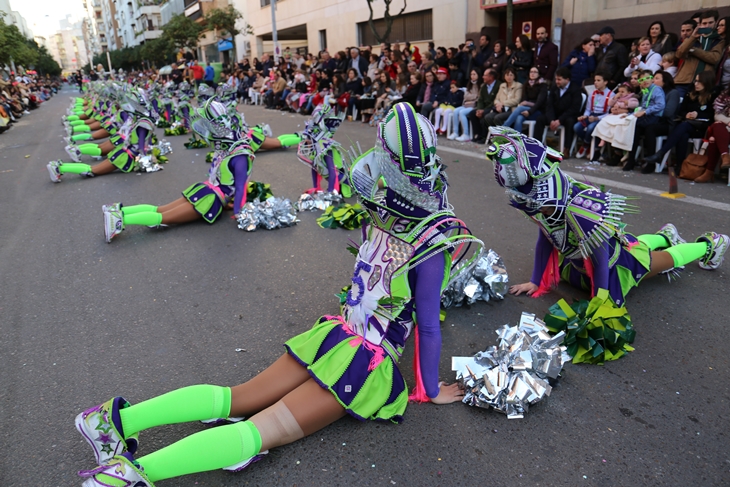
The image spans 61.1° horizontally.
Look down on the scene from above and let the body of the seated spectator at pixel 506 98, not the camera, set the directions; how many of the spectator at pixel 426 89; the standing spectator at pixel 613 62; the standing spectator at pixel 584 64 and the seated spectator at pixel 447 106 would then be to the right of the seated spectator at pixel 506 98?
2

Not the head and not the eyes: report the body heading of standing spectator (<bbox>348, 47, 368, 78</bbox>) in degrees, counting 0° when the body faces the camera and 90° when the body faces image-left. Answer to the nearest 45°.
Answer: approximately 45°

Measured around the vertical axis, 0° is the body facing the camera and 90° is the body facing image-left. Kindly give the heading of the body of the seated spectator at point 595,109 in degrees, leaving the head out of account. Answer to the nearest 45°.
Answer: approximately 45°

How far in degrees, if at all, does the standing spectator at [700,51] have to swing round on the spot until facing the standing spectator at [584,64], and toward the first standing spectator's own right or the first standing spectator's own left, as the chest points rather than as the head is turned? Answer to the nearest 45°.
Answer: approximately 90° to the first standing spectator's own right

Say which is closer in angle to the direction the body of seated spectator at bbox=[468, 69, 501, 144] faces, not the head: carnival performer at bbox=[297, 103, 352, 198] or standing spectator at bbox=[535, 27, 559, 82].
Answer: the carnival performer

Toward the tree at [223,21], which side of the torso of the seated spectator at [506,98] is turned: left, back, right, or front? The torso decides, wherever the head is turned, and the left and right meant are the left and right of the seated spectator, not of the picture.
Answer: right

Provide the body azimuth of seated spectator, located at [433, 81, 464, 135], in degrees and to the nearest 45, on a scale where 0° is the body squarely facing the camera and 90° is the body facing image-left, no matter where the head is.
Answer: approximately 45°

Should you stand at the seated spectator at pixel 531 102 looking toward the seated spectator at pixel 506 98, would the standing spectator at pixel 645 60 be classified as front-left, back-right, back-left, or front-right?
back-right

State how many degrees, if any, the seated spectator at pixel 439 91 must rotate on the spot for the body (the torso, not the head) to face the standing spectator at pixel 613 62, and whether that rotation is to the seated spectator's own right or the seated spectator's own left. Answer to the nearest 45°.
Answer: approximately 90° to the seated spectator's own left
